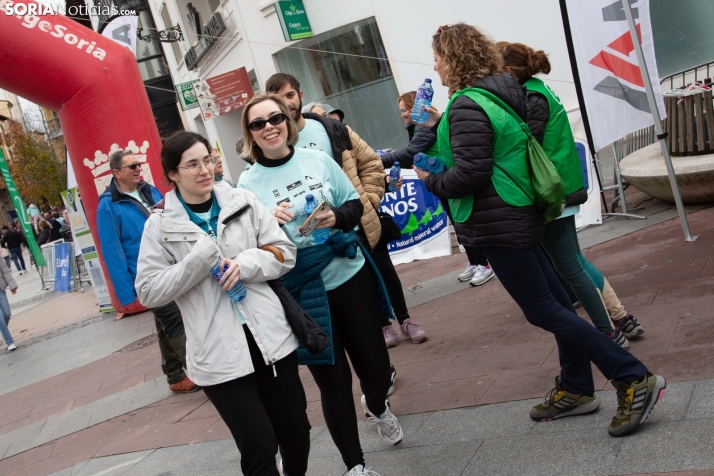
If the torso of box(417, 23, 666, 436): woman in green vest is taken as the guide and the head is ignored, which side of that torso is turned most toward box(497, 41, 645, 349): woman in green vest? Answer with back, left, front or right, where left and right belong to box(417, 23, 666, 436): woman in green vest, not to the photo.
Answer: right

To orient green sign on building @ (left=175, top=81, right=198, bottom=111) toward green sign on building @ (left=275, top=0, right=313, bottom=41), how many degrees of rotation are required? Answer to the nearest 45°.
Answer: approximately 45° to its left

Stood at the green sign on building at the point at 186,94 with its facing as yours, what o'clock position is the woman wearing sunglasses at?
The woman wearing sunglasses is roughly at 12 o'clock from the green sign on building.

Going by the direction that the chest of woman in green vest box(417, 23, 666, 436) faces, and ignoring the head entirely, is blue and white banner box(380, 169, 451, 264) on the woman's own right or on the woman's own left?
on the woman's own right

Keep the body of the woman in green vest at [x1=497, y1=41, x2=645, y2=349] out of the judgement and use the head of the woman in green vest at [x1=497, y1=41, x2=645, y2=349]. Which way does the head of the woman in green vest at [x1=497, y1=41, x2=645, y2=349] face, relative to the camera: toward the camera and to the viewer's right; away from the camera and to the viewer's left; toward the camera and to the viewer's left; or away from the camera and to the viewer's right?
away from the camera and to the viewer's left

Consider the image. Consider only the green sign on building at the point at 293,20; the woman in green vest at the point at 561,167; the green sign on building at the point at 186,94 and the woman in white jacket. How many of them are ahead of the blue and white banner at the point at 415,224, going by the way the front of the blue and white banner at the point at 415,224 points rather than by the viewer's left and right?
2

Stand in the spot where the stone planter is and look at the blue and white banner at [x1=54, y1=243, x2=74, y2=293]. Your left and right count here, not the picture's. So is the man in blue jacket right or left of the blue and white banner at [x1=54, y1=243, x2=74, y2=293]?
left

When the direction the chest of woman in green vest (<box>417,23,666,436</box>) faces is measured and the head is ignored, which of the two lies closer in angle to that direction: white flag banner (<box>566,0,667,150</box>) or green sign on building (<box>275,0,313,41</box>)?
the green sign on building
